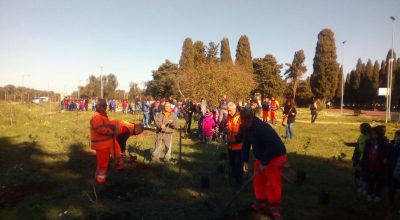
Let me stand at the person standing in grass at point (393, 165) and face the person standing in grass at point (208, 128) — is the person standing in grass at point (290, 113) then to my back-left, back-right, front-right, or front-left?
front-right

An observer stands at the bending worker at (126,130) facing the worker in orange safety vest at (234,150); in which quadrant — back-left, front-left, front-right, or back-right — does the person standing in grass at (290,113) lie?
front-left

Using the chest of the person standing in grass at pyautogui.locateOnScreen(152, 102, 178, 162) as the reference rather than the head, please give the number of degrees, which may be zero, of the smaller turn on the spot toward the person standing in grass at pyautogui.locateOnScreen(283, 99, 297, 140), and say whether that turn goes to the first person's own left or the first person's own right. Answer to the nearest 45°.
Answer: approximately 135° to the first person's own left

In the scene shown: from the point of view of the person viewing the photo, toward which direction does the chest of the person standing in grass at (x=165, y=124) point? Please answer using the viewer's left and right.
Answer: facing the viewer

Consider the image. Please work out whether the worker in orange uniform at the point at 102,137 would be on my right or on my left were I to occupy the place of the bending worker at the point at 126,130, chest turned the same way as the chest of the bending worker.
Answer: on my right

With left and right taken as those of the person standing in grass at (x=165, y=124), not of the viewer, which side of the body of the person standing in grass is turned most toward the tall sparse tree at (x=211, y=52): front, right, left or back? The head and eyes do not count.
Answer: back

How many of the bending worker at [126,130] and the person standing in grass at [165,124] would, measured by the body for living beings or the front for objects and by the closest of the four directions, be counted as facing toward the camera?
1

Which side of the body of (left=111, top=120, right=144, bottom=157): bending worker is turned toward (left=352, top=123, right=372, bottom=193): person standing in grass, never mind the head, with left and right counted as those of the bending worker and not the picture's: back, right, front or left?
front

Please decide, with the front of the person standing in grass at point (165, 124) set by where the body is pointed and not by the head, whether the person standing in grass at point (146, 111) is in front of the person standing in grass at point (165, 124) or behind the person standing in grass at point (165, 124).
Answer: behind

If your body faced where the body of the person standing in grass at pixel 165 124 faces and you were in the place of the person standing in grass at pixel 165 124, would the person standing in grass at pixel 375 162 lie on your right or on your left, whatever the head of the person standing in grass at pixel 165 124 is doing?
on your left

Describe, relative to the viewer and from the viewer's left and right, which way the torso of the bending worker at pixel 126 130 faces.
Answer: facing to the right of the viewer

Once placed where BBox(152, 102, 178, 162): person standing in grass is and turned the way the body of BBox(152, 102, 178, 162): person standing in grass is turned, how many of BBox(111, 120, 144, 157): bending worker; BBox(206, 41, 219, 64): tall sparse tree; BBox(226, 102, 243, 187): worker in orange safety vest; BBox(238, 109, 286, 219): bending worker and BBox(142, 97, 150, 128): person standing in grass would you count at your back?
2
